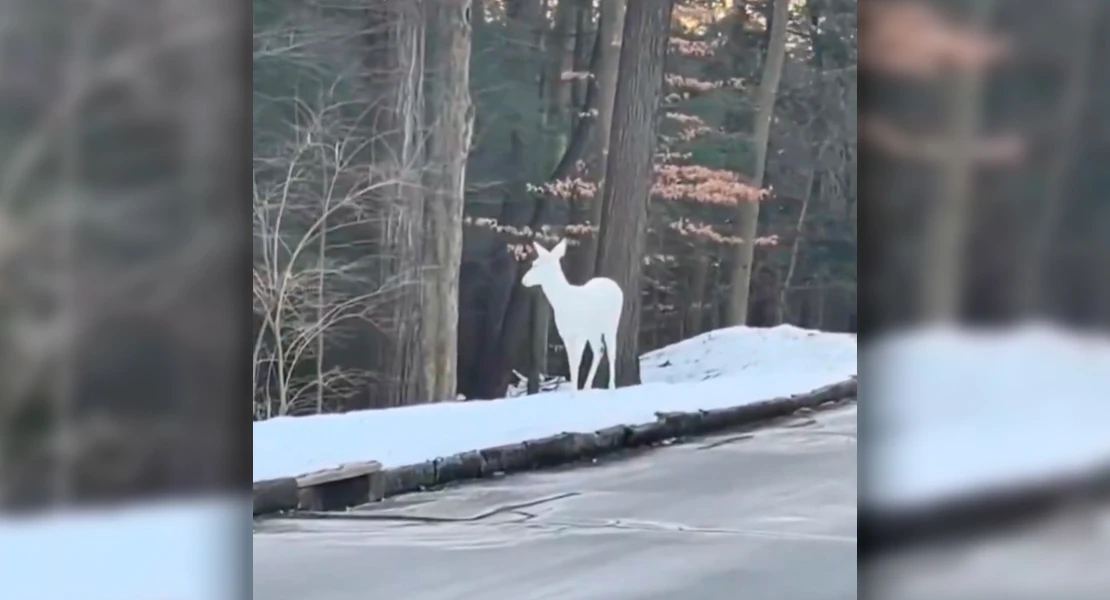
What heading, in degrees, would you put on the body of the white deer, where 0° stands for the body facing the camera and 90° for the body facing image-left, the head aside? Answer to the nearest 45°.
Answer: approximately 45°
